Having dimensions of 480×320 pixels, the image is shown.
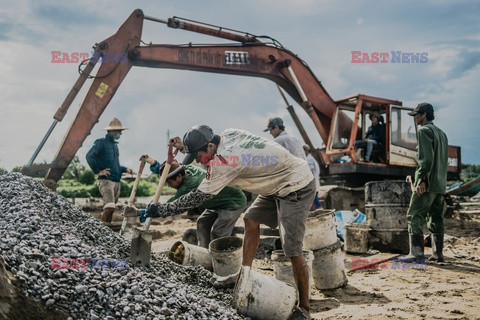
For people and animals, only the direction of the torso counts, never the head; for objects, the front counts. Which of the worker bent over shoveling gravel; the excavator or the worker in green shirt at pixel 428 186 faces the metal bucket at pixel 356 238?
the worker in green shirt

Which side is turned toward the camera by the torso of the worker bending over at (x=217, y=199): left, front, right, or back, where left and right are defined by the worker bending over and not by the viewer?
left

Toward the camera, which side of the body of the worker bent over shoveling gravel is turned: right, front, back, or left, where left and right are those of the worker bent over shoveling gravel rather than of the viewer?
left

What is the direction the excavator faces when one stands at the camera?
facing to the left of the viewer

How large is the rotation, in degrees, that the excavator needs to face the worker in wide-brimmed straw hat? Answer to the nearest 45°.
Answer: approximately 45° to its left

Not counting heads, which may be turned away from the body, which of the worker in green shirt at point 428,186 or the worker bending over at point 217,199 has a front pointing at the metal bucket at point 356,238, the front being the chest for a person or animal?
the worker in green shirt

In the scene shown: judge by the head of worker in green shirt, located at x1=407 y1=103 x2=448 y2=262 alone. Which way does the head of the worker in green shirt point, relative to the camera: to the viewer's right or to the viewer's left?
to the viewer's left

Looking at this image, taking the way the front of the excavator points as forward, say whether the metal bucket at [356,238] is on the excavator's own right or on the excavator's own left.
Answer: on the excavator's own left
